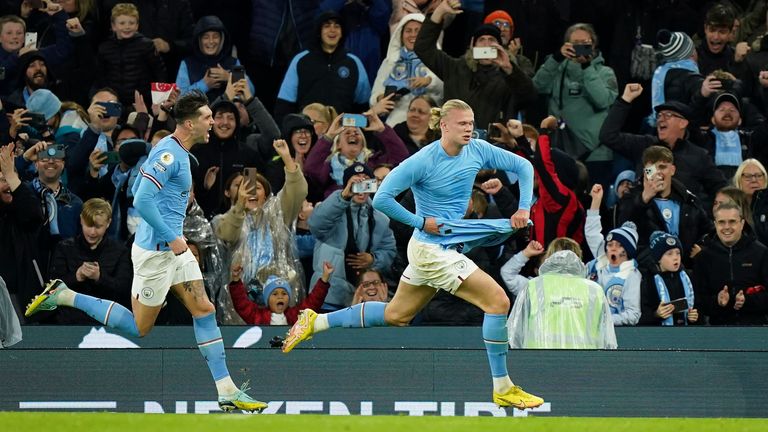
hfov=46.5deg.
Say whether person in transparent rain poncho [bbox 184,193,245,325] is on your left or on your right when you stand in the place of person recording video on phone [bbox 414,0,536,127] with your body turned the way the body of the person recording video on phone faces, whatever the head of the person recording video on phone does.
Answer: on your right

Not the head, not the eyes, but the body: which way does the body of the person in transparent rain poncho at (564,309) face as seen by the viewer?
away from the camera

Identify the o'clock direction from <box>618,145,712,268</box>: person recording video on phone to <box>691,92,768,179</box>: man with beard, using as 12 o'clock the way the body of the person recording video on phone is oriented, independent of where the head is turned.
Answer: The man with beard is roughly at 7 o'clock from the person recording video on phone.

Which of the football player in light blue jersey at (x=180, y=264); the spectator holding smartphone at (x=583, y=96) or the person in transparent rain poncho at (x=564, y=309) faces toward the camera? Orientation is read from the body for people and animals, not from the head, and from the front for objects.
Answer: the spectator holding smartphone

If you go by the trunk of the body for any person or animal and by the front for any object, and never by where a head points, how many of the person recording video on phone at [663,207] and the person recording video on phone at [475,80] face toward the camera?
2

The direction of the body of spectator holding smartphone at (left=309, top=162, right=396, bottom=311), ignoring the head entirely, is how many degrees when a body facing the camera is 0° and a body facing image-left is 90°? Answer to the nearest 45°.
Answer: approximately 0°

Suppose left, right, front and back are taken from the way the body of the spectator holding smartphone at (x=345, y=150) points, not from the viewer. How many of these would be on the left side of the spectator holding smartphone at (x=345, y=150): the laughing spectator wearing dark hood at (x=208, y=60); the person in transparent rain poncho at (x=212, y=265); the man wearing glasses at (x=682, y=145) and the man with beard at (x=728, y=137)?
2
